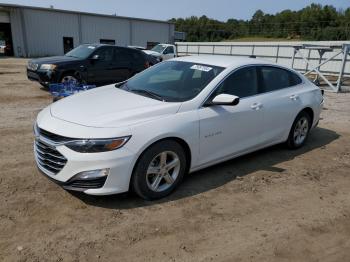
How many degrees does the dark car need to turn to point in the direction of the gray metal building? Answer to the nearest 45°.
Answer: approximately 135° to its right

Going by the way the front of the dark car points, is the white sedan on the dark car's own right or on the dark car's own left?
on the dark car's own left

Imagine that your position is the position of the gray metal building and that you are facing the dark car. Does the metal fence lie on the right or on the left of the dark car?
left

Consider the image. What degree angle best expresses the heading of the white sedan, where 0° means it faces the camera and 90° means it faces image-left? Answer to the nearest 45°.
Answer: approximately 45°

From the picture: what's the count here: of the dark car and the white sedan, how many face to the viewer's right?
0

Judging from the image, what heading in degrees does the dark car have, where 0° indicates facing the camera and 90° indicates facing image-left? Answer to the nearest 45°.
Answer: approximately 45°

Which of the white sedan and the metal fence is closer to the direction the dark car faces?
the white sedan

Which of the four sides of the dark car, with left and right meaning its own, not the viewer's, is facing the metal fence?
back

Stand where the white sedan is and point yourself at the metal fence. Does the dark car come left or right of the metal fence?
left

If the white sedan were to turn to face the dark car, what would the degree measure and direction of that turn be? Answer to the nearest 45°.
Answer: approximately 135° to its right

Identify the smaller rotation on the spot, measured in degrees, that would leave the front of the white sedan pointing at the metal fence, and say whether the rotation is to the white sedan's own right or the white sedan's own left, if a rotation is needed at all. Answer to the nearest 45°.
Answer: approximately 135° to the white sedan's own right
